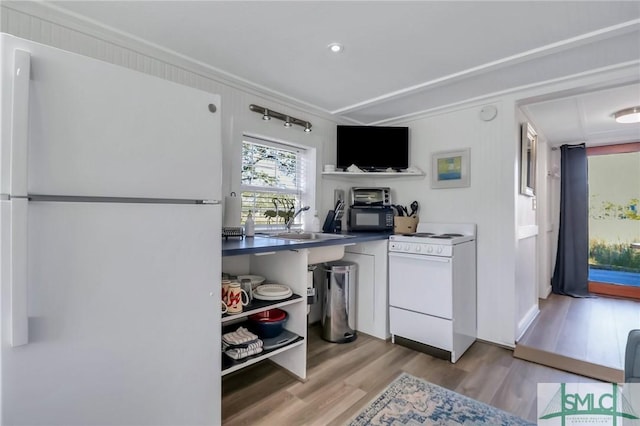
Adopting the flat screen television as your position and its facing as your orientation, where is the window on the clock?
The window is roughly at 2 o'clock from the flat screen television.

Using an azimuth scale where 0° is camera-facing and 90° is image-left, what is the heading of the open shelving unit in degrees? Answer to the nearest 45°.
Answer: approximately 315°

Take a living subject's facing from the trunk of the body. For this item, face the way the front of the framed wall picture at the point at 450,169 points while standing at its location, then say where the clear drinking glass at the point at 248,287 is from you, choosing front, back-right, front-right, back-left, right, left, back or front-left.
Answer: front

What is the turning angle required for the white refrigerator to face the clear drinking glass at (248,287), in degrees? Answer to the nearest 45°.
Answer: approximately 90° to its left

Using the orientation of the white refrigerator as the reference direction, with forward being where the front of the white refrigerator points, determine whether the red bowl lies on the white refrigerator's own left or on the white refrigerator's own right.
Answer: on the white refrigerator's own left

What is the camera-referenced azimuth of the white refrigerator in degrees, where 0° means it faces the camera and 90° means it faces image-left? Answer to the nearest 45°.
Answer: approximately 315°

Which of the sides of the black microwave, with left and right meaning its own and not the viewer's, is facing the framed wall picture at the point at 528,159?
left

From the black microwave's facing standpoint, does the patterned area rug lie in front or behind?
in front

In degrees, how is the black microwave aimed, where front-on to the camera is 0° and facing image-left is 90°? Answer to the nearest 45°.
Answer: approximately 0°

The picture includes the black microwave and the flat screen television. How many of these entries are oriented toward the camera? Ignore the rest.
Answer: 2

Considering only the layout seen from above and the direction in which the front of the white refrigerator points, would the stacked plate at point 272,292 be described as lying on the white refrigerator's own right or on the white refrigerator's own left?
on the white refrigerator's own left

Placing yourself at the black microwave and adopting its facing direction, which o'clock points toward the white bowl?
The white bowl is roughly at 1 o'clock from the black microwave.

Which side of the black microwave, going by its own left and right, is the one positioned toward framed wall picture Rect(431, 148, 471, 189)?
left

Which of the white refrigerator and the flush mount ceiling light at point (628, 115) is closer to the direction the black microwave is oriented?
the white refrigerator

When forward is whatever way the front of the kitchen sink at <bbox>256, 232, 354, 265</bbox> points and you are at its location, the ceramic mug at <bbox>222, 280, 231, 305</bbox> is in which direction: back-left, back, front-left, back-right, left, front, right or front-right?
right
